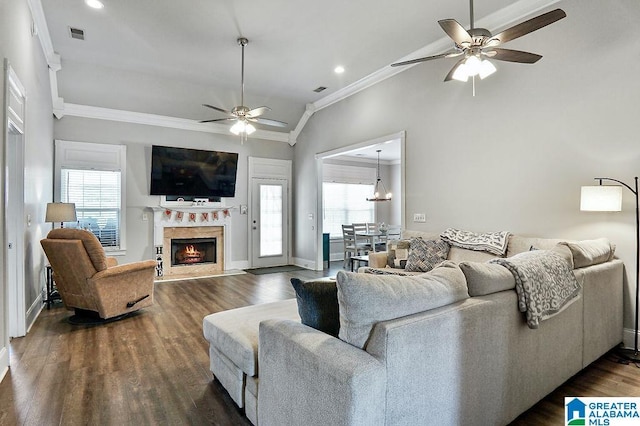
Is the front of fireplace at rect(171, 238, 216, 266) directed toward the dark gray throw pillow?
yes

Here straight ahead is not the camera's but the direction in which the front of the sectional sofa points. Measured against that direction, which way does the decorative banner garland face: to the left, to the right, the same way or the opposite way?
the opposite way

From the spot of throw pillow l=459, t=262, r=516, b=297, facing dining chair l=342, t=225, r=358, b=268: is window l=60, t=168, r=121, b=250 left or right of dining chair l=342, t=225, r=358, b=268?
left

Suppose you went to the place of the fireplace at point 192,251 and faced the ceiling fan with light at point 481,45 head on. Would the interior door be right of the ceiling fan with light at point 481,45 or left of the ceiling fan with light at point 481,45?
right

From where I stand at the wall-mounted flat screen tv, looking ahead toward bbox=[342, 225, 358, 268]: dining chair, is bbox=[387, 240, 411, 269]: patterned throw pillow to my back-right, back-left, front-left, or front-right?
front-right

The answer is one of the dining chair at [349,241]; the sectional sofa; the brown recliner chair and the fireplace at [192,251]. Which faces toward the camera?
the fireplace

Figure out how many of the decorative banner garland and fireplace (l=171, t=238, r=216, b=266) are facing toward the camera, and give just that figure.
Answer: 2

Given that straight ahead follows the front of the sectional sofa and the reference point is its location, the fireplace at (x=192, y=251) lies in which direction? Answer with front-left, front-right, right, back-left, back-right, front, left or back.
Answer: front

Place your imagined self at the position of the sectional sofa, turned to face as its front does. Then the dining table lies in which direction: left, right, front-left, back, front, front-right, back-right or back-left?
front-right

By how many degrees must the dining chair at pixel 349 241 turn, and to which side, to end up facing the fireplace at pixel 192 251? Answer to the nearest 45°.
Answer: approximately 135° to its left

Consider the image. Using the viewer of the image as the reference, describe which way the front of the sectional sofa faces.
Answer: facing away from the viewer and to the left of the viewer

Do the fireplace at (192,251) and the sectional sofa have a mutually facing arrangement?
yes

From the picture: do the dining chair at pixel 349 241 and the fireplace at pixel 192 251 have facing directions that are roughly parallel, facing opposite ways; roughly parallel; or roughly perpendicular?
roughly perpendicular

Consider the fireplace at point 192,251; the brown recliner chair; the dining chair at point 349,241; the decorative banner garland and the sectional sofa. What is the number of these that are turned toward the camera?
2

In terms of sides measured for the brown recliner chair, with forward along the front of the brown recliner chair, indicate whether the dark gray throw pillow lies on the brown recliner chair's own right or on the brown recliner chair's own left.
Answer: on the brown recliner chair's own right

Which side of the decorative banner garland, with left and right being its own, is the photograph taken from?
front

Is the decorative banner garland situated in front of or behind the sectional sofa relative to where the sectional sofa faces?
in front

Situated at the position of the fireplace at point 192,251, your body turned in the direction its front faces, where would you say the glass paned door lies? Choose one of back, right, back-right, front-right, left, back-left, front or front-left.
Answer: left

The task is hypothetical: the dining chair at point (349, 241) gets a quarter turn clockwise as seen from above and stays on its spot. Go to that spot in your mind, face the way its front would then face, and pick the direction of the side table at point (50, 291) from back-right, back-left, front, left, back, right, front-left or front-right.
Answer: right
